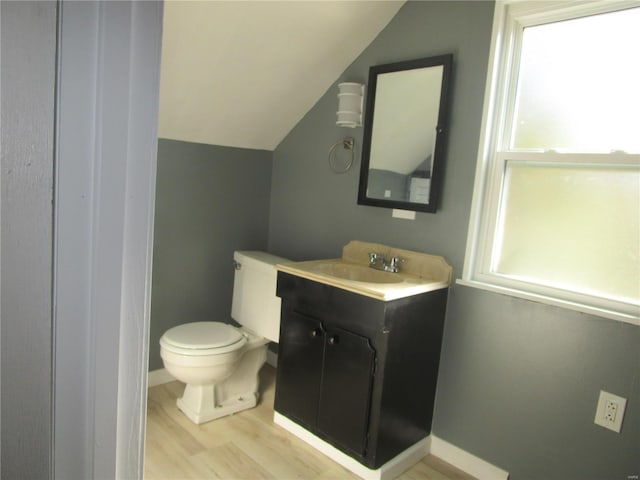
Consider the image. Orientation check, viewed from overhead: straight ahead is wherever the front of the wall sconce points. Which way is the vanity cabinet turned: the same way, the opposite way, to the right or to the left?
the same way

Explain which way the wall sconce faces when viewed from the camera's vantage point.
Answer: facing the viewer and to the left of the viewer

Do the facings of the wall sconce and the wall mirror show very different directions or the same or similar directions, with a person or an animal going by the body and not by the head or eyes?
same or similar directions

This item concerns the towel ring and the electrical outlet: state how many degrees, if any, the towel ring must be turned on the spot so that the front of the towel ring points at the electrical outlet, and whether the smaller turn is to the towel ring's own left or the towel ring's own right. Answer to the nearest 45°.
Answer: approximately 90° to the towel ring's own left

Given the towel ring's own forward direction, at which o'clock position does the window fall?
The window is roughly at 9 o'clock from the towel ring.

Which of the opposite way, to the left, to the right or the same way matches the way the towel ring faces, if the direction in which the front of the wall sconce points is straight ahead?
the same way

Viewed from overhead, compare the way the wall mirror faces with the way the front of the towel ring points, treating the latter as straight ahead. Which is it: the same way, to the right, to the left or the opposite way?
the same way

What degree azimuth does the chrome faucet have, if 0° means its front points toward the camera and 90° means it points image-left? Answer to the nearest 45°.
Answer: approximately 45°

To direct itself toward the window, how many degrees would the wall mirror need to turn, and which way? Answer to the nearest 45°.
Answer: approximately 90° to its left

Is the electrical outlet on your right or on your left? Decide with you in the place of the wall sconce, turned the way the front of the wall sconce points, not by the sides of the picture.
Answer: on your left
